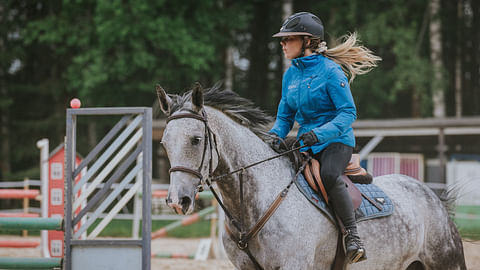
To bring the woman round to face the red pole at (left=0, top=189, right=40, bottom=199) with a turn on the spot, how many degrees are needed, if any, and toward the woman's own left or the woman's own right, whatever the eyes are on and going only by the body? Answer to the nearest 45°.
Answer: approximately 90° to the woman's own right

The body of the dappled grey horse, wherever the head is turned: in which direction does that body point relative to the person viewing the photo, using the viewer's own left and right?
facing the viewer and to the left of the viewer

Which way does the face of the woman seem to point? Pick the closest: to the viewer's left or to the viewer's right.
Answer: to the viewer's left

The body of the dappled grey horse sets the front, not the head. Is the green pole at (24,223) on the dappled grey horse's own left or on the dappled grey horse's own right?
on the dappled grey horse's own right

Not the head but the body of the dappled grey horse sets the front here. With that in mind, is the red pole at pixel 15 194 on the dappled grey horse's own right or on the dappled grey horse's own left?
on the dappled grey horse's own right
